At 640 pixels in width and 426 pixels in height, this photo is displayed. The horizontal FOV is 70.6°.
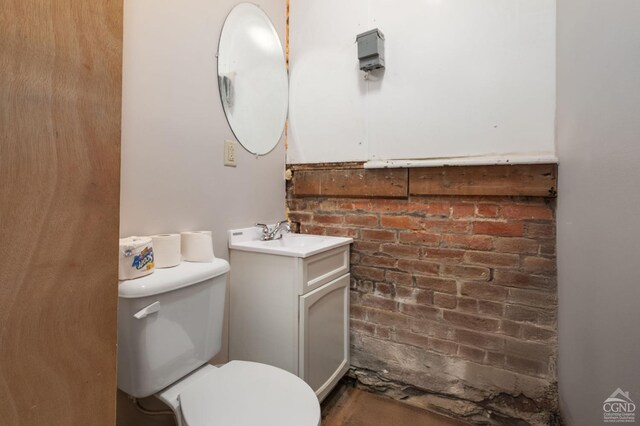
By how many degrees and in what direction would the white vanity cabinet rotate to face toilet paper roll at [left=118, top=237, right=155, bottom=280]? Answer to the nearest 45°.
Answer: approximately 90° to its right

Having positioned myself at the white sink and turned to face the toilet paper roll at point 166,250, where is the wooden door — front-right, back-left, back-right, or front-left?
front-left
